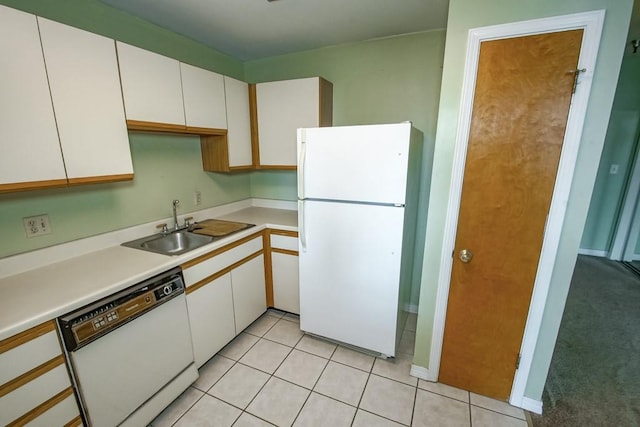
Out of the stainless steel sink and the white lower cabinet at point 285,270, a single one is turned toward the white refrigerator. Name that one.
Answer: the stainless steel sink

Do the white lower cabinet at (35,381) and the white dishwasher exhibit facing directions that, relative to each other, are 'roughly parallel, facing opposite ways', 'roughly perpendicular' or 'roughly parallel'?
roughly parallel

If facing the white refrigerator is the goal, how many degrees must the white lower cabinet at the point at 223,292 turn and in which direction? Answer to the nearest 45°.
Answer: approximately 45° to its left

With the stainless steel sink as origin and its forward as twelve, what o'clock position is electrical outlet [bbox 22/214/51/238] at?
The electrical outlet is roughly at 4 o'clock from the stainless steel sink.

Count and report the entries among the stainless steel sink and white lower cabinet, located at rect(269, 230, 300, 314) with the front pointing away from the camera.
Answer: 0

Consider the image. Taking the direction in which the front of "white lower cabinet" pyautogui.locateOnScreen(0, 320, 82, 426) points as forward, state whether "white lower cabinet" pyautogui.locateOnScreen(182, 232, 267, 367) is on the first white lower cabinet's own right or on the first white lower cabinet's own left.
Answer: on the first white lower cabinet's own left

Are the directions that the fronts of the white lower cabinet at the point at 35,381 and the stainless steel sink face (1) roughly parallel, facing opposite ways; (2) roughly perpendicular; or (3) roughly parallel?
roughly parallel

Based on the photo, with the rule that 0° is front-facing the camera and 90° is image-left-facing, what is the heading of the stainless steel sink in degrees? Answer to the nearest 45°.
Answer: approximately 315°

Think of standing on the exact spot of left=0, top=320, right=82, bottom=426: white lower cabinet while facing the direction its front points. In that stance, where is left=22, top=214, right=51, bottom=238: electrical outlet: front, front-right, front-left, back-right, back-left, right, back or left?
back-left

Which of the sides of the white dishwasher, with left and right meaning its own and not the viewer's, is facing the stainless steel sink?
left

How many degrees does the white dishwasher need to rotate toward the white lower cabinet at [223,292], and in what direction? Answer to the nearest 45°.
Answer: approximately 90° to its left

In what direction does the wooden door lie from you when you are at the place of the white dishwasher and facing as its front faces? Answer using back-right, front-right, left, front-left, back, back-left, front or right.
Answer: front

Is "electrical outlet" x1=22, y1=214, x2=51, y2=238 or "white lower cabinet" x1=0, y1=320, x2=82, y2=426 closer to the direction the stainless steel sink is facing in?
the white lower cabinet

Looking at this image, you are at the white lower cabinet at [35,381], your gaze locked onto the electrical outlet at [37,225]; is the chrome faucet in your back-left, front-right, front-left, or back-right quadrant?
front-right

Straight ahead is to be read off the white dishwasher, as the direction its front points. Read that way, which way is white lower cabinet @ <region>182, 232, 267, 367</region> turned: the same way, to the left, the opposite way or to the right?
the same way

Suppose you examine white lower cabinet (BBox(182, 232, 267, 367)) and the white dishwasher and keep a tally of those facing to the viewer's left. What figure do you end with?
0

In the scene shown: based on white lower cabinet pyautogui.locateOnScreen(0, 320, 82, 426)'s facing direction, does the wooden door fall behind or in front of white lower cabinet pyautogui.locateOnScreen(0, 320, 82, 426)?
in front

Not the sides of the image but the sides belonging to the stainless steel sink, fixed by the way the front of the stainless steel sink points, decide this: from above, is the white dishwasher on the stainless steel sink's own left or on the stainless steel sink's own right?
on the stainless steel sink's own right

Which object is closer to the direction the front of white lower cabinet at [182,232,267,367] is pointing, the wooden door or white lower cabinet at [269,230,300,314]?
the wooden door
